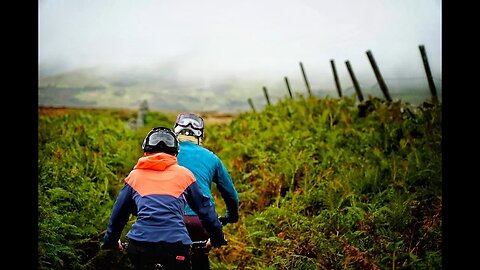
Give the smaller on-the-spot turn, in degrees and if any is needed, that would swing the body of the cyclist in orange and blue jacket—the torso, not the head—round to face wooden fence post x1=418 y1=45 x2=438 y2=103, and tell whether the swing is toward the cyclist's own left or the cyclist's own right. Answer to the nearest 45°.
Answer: approximately 45° to the cyclist's own right

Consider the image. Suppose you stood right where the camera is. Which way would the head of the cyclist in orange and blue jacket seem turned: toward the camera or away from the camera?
away from the camera

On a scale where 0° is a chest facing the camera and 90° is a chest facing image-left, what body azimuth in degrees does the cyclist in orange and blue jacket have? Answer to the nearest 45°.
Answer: approximately 180°

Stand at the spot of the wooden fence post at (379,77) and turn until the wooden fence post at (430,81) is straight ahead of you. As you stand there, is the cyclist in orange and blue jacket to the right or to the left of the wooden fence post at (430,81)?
right

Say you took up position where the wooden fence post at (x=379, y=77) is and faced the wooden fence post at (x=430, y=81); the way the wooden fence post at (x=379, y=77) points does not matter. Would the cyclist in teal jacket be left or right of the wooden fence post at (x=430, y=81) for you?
right

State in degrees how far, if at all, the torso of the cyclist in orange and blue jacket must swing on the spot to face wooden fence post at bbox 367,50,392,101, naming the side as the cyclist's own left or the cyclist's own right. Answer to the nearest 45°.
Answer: approximately 45° to the cyclist's own right
